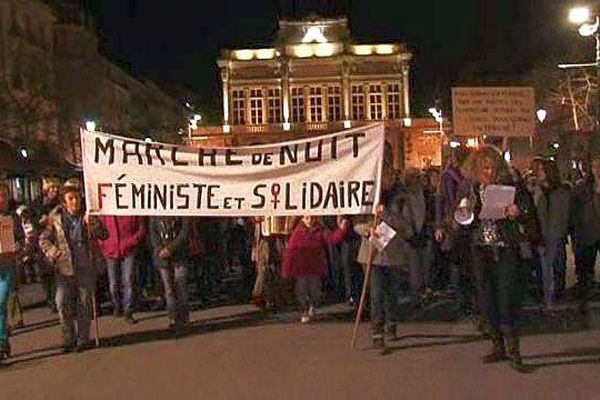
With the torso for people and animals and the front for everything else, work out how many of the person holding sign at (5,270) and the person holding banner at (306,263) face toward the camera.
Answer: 2

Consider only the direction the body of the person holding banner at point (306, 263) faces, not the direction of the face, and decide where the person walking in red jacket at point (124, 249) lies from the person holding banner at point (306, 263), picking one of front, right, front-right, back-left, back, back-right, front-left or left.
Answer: right

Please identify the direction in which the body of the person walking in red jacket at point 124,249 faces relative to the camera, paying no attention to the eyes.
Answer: toward the camera

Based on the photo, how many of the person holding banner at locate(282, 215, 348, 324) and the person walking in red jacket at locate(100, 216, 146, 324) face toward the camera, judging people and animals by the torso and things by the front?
2

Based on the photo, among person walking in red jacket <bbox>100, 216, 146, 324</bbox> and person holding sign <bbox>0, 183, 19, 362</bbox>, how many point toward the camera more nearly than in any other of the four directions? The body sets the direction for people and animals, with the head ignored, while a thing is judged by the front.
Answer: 2

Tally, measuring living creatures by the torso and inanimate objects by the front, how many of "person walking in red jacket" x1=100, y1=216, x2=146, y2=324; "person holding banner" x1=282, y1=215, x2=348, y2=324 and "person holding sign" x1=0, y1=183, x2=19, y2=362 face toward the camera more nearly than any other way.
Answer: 3

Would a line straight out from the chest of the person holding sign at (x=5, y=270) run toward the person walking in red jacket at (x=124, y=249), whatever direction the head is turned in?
no

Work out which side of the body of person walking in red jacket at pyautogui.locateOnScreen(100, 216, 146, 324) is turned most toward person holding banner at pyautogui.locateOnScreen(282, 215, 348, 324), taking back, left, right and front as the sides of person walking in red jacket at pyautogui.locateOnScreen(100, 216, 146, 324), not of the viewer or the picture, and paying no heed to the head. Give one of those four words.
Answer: left

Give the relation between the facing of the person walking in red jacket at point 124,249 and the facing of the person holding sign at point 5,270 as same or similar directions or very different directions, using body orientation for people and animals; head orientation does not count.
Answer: same or similar directions

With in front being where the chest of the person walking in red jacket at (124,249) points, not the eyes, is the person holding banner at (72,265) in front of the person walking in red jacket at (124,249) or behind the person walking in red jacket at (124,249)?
in front

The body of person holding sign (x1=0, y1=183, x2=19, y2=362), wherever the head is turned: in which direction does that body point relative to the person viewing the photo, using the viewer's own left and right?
facing the viewer

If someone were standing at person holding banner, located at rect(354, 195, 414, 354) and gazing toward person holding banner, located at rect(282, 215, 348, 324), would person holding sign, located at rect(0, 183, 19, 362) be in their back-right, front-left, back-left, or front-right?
front-left
